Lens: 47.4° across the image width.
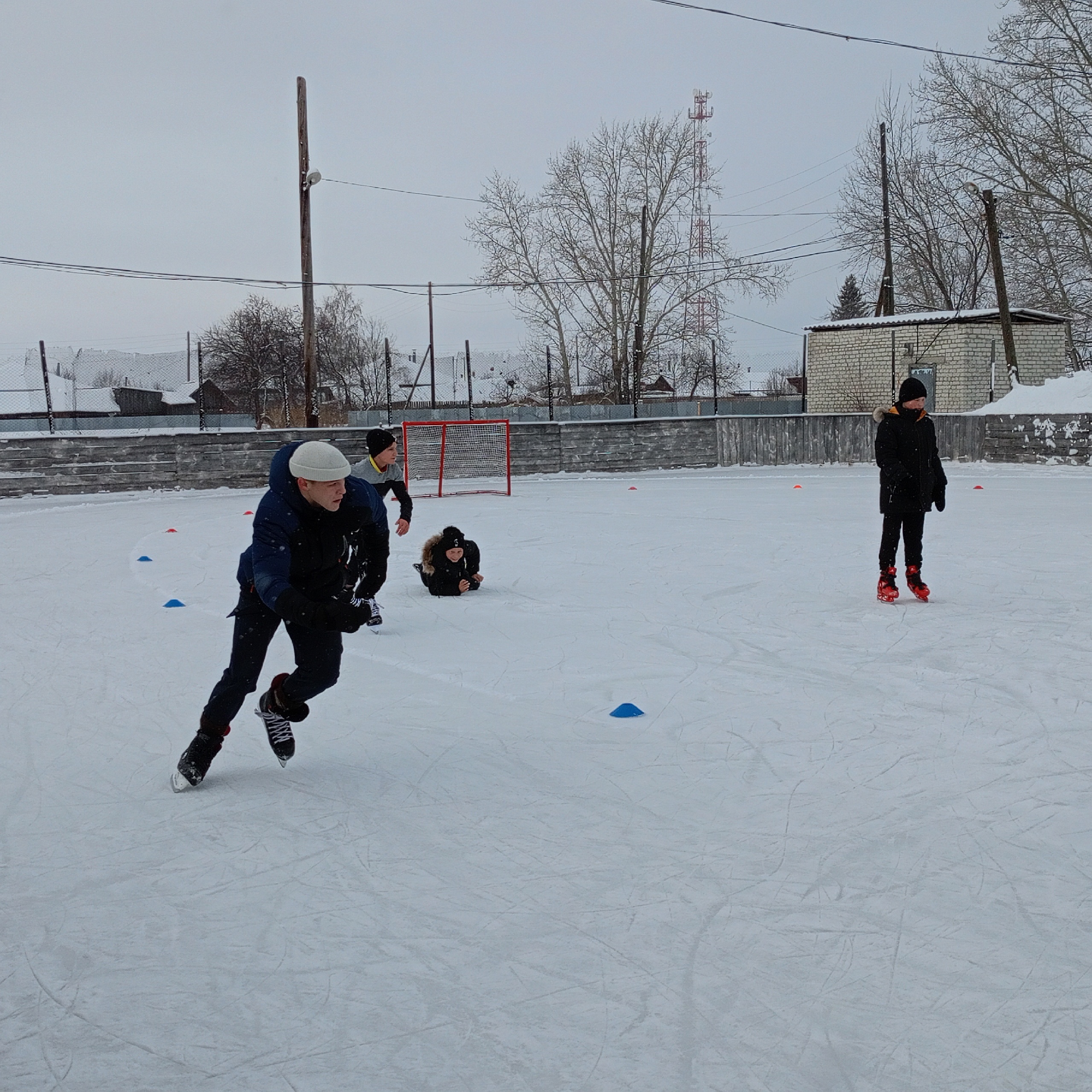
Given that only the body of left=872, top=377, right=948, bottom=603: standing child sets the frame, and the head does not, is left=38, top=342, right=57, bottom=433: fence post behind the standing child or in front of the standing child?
behind

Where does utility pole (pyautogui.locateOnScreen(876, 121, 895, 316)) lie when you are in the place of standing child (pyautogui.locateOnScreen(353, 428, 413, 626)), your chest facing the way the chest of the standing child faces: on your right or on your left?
on your left

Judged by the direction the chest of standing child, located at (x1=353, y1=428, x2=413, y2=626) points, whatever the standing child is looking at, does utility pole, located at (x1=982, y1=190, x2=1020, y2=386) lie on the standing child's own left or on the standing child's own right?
on the standing child's own left

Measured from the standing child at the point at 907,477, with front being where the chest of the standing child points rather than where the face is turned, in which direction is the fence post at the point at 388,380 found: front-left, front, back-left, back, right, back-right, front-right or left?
back

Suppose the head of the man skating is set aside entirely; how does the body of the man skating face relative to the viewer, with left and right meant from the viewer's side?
facing the viewer and to the right of the viewer

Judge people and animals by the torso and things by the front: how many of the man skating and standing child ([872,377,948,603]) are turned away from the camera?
0

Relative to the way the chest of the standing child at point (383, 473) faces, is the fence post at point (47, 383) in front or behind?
behind

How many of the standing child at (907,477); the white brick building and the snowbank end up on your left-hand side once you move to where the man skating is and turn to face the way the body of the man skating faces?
3
